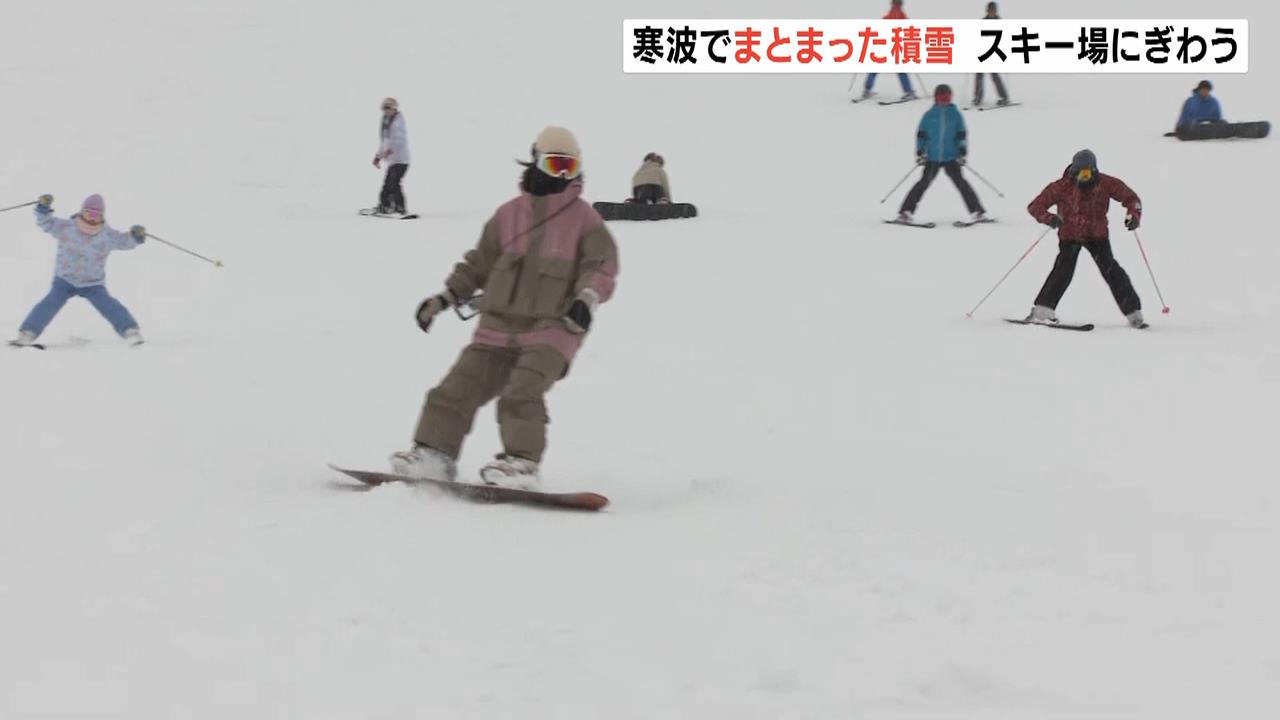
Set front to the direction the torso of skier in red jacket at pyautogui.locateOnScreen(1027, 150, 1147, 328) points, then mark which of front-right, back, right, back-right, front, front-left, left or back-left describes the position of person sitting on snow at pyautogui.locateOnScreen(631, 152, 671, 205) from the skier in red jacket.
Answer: back-right

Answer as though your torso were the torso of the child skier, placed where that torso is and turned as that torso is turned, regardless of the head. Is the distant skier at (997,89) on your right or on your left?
on your left

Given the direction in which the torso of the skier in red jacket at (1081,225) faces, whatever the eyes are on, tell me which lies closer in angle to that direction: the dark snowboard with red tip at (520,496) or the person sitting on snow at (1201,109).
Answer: the dark snowboard with red tip

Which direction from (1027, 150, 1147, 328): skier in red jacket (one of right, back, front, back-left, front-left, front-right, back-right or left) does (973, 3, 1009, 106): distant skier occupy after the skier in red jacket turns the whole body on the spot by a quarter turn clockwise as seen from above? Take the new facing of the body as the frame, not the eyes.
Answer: right

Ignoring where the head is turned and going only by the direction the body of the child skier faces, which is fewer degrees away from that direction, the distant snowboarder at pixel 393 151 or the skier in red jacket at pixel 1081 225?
the skier in red jacket

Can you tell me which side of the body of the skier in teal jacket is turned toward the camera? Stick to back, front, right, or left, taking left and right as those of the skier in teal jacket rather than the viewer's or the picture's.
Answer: front

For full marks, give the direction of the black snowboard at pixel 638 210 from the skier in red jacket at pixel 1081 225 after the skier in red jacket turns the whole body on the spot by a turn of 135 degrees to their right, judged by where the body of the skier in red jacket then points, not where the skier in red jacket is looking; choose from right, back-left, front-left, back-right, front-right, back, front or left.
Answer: front

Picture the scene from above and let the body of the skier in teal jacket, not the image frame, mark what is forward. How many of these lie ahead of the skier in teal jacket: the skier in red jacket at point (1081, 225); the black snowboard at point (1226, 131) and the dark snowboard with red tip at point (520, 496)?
2

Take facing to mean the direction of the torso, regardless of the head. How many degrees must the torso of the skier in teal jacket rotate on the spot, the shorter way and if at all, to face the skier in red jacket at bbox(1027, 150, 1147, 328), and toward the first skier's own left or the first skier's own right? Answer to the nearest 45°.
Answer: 0° — they already face them
